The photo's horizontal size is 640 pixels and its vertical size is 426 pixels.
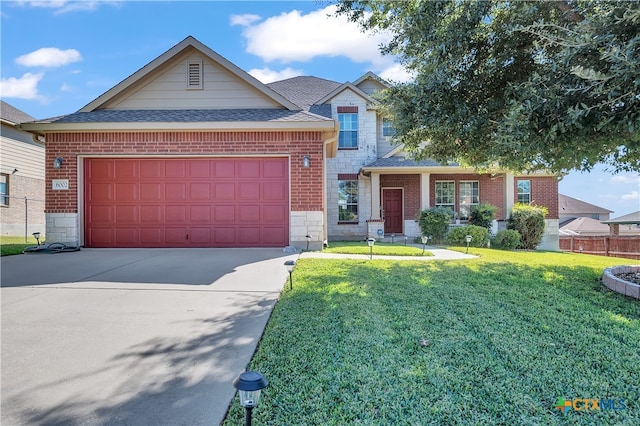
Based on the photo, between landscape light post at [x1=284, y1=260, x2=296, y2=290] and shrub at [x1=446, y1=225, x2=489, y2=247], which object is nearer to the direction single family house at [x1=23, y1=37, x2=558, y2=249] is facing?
the landscape light post

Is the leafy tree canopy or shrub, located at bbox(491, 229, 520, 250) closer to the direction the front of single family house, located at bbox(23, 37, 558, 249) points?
the leafy tree canopy

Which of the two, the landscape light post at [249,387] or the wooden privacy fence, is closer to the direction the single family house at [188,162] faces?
the landscape light post

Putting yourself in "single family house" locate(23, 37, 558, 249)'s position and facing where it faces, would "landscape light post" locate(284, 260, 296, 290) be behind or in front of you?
in front

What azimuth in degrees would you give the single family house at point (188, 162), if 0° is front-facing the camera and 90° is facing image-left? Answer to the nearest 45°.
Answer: approximately 0°

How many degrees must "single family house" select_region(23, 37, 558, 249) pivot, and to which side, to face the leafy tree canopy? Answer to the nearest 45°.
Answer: approximately 45° to its left

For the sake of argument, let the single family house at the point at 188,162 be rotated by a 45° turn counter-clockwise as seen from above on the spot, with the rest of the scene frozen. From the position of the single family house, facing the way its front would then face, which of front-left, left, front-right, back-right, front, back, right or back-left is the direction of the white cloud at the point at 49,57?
back

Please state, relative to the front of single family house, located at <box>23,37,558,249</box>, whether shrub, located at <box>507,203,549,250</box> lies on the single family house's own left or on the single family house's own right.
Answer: on the single family house's own left

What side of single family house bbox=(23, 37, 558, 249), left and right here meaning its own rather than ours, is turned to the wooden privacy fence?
left

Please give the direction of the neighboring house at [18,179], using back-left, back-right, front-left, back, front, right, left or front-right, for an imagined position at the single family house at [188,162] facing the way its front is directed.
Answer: back-right

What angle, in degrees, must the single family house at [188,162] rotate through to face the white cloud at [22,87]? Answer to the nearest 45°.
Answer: approximately 135° to its right

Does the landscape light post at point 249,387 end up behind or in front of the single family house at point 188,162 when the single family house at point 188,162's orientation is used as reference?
in front
